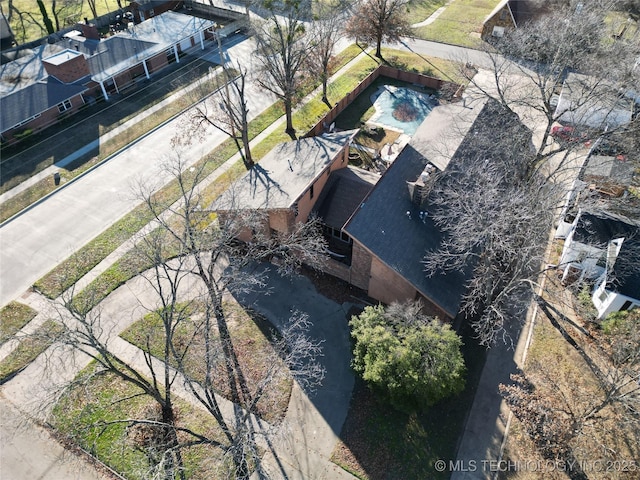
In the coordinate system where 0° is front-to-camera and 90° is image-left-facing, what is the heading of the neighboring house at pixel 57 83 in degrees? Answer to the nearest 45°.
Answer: approximately 315°

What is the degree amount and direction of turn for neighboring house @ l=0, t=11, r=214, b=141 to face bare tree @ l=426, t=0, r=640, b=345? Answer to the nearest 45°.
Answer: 0° — it already faces it

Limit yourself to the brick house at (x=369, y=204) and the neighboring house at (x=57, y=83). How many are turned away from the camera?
0

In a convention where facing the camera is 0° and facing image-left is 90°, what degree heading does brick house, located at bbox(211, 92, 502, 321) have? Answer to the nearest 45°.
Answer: approximately 45°

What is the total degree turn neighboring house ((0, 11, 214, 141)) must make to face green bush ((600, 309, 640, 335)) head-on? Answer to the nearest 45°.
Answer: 0° — it already faces it

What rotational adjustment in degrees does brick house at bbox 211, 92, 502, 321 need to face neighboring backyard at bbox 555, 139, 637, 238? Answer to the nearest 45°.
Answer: approximately 135° to its left

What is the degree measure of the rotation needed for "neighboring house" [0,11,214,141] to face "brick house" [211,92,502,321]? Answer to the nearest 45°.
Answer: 0° — it already faces it

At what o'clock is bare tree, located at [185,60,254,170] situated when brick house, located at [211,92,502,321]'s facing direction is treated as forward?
The bare tree is roughly at 3 o'clock from the brick house.

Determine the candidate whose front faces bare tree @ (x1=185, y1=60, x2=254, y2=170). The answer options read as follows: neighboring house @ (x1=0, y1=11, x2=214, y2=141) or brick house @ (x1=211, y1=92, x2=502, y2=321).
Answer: the neighboring house

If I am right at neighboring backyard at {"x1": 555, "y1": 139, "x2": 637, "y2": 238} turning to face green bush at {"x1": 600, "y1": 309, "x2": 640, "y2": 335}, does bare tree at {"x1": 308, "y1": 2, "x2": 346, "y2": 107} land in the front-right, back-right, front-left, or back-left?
back-right

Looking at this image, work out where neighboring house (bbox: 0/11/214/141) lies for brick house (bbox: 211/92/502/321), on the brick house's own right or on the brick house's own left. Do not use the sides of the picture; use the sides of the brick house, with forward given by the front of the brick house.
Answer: on the brick house's own right

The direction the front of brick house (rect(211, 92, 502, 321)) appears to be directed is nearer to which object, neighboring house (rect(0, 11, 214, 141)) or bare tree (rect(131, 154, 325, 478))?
the bare tree

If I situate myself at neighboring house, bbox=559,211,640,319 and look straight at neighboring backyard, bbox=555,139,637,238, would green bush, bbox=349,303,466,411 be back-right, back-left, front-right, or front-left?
back-left
